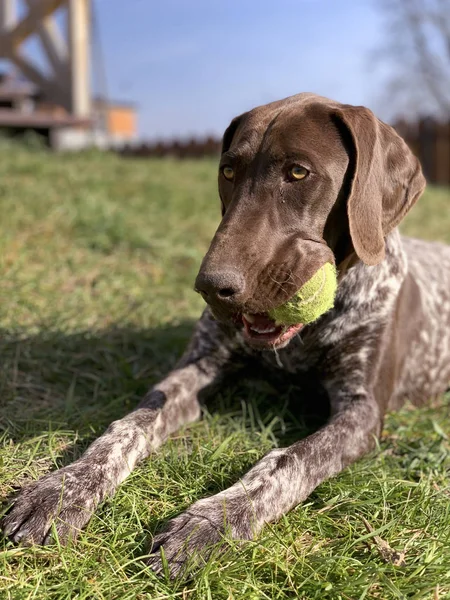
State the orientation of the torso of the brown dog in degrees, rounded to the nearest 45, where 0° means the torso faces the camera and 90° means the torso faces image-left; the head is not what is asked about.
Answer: approximately 45°

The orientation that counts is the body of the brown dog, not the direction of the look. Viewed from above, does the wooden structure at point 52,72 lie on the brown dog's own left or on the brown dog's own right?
on the brown dog's own right

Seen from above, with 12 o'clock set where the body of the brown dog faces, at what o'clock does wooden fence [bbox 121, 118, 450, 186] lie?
The wooden fence is roughly at 5 o'clock from the brown dog.

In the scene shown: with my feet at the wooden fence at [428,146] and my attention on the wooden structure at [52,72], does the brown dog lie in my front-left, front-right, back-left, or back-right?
front-left

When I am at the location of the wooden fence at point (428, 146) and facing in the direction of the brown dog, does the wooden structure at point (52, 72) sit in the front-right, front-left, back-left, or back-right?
front-right
